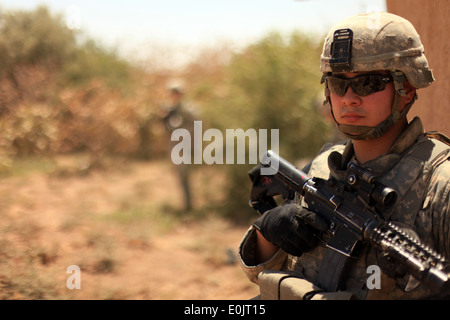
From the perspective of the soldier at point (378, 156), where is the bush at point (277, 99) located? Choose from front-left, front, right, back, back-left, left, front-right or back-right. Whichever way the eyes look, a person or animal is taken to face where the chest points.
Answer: back-right

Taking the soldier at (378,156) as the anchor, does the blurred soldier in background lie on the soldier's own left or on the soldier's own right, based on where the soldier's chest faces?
on the soldier's own right

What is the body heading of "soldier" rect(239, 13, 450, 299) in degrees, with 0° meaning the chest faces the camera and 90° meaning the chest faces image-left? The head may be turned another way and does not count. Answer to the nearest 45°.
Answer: approximately 45°
